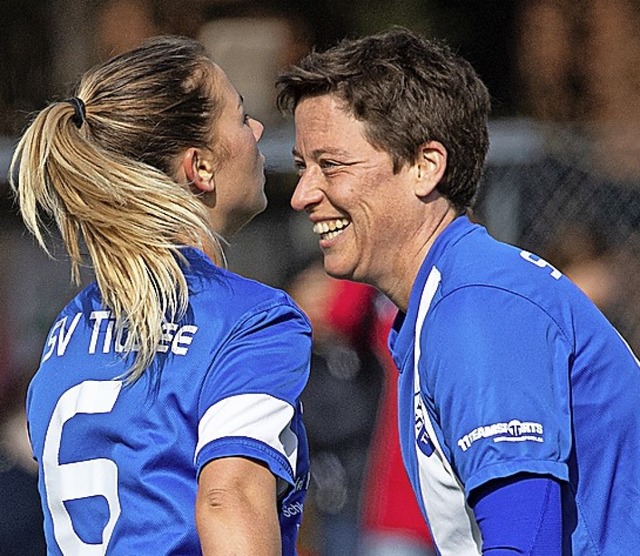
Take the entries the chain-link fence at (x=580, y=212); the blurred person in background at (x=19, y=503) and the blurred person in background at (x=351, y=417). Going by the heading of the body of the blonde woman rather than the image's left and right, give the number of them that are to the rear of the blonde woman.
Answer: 0

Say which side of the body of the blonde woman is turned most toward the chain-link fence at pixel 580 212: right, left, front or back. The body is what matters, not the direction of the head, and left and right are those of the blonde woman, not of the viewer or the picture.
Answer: front

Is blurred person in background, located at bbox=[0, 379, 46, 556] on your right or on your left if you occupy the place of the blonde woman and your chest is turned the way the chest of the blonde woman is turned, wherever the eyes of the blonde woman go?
on your left

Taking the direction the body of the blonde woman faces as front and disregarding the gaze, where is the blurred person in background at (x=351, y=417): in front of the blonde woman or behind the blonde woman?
in front

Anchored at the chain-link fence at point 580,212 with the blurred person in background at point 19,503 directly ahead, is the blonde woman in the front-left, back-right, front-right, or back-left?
front-left

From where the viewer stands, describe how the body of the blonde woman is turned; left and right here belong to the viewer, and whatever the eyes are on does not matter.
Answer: facing away from the viewer and to the right of the viewer
